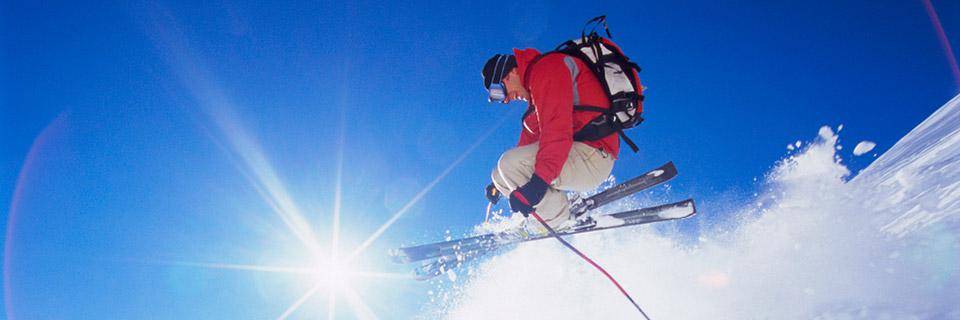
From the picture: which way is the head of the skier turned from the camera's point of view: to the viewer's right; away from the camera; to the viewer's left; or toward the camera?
to the viewer's left

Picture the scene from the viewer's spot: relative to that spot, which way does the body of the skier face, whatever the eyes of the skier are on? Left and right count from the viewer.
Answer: facing to the left of the viewer
